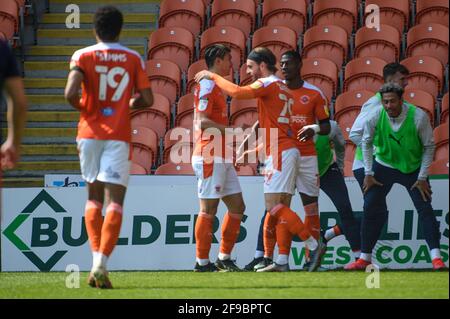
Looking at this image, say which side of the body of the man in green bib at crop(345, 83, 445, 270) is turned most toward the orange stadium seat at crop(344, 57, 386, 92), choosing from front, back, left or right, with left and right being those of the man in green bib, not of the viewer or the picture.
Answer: back

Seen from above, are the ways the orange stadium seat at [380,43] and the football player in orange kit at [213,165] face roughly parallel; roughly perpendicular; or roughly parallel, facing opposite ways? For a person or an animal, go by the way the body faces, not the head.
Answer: roughly perpendicular

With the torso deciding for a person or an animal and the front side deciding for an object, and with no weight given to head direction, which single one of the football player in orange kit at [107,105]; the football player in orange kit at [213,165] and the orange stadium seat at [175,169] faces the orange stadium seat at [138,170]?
the football player in orange kit at [107,105]

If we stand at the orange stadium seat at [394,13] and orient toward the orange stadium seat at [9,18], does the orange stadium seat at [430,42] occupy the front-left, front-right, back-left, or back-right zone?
back-left

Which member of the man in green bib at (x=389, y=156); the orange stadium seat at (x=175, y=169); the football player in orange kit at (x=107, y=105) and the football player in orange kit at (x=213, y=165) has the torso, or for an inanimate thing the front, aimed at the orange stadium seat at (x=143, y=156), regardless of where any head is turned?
the football player in orange kit at (x=107, y=105)

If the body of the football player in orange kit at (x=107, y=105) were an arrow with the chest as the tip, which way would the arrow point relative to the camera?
away from the camera

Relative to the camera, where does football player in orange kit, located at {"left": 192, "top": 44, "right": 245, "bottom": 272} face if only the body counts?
to the viewer's right
